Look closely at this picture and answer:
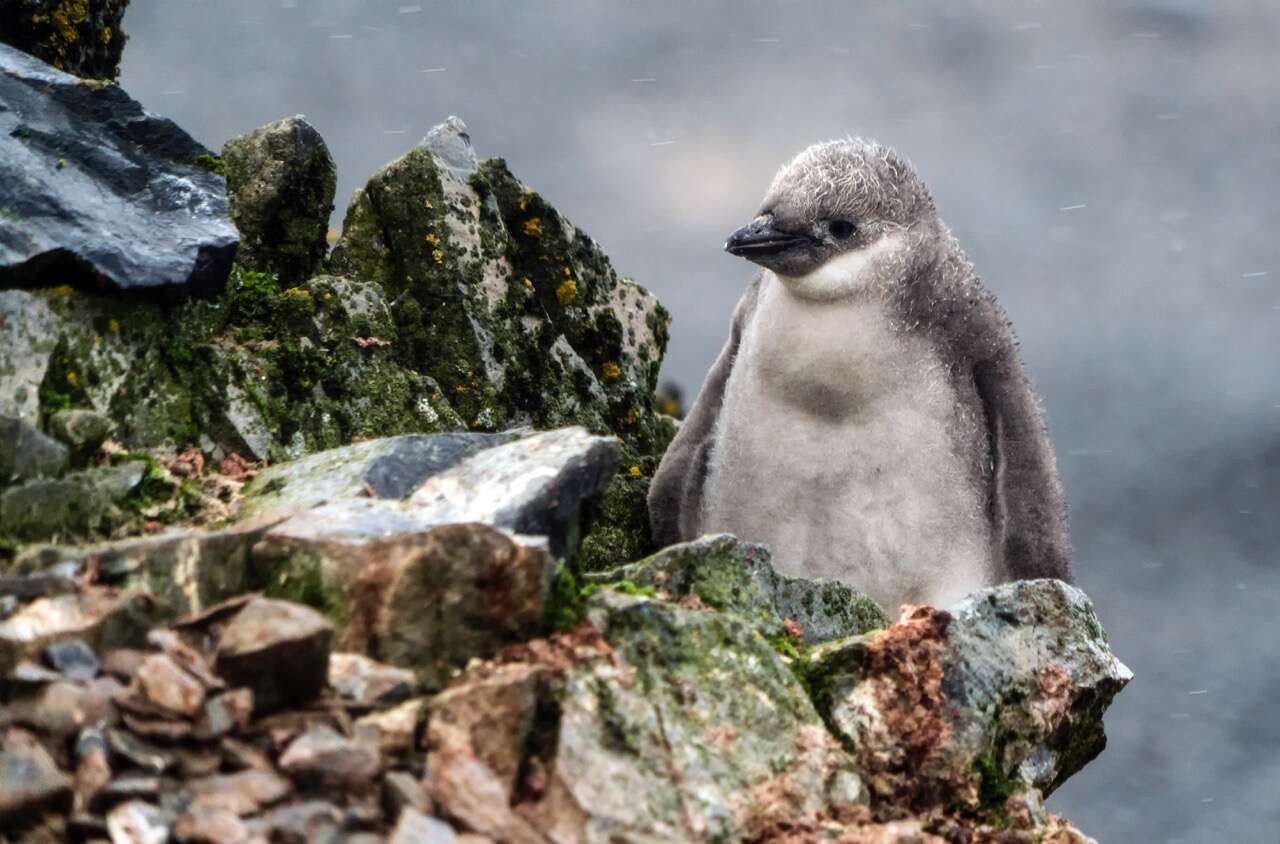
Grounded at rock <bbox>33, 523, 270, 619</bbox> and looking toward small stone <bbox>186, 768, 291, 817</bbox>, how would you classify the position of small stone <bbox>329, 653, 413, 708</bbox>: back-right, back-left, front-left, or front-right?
front-left

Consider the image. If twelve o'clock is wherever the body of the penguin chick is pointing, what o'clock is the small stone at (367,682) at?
The small stone is roughly at 1 o'clock from the penguin chick.

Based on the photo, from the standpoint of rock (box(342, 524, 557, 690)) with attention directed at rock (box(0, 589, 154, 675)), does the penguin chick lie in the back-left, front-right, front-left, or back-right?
back-right

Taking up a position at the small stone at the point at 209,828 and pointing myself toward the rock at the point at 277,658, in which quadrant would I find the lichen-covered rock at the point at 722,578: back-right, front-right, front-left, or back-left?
front-right

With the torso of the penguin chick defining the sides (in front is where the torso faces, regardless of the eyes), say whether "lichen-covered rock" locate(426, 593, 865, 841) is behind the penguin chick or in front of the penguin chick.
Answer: in front

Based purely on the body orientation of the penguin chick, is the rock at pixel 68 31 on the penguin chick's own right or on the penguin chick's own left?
on the penguin chick's own right

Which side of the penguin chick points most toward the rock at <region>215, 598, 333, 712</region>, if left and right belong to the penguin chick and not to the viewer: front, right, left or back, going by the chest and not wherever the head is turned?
front

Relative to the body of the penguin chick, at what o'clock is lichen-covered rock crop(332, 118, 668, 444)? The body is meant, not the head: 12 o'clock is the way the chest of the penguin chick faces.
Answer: The lichen-covered rock is roughly at 2 o'clock from the penguin chick.

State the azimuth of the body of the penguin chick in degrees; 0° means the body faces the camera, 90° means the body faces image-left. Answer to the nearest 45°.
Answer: approximately 45°

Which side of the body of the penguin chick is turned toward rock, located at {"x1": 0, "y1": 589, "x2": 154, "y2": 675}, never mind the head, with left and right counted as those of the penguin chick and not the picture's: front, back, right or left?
front

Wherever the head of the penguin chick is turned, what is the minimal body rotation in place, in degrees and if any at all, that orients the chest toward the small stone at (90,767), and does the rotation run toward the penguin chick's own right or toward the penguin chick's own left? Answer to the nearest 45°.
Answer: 0° — it already faces it

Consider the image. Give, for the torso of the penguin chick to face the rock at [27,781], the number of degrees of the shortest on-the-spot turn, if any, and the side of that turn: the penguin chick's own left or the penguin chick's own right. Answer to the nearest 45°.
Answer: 0° — it already faces it

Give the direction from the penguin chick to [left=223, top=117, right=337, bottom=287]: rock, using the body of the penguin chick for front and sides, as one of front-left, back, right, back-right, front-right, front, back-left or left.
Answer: front-right
